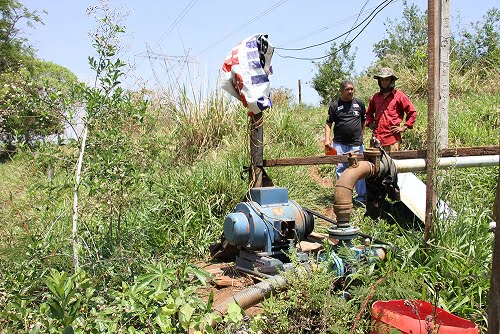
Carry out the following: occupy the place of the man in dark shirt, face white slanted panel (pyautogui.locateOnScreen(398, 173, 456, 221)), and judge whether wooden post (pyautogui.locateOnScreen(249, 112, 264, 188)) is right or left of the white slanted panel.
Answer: right

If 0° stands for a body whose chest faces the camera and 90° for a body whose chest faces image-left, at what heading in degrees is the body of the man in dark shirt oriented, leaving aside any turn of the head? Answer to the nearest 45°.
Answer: approximately 0°

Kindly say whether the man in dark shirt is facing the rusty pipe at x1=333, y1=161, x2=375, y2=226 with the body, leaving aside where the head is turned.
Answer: yes

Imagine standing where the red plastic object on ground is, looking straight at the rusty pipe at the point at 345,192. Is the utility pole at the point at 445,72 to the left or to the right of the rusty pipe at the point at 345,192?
right

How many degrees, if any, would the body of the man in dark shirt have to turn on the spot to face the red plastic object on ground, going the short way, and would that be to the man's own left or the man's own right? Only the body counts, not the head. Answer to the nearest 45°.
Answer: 0° — they already face it

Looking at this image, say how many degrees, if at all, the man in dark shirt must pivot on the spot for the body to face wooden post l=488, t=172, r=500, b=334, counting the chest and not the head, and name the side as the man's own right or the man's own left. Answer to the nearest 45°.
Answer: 0° — they already face it

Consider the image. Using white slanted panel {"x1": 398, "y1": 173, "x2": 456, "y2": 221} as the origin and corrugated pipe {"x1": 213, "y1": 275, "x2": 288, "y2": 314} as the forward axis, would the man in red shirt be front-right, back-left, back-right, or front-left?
back-right
